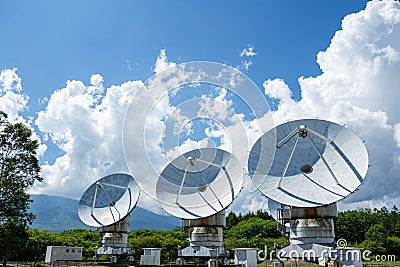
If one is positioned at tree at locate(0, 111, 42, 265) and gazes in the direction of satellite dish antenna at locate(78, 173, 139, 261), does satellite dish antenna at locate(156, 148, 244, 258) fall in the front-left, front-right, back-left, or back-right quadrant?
front-right

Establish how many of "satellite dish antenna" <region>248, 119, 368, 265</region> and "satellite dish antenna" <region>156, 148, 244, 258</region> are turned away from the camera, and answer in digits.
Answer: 0

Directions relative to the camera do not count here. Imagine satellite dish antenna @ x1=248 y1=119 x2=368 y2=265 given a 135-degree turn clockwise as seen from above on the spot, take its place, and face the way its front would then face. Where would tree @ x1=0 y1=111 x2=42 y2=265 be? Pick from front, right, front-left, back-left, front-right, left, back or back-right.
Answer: front-left

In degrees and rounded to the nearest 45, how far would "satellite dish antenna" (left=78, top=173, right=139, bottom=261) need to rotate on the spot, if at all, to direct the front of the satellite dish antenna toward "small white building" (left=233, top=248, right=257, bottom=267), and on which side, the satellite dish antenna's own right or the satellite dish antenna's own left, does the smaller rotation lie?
approximately 90° to the satellite dish antenna's own left

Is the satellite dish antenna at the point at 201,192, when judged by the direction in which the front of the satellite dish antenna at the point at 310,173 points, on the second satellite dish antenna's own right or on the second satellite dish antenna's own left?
on the second satellite dish antenna's own right

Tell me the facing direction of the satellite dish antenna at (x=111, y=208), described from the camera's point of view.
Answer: facing the viewer and to the left of the viewer

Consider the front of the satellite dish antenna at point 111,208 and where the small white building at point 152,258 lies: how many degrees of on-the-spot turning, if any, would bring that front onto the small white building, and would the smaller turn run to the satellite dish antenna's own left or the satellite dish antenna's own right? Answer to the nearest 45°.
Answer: approximately 45° to the satellite dish antenna's own left

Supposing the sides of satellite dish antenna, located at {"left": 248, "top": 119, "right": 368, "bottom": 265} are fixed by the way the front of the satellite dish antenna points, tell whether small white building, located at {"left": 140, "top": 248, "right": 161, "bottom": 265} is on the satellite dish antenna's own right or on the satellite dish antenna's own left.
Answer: on the satellite dish antenna's own right

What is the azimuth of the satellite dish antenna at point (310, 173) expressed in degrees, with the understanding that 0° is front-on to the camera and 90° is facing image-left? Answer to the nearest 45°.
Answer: approximately 0°

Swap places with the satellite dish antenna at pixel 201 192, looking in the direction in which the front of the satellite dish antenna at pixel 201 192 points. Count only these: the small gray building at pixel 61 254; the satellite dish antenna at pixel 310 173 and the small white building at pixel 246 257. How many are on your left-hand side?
2

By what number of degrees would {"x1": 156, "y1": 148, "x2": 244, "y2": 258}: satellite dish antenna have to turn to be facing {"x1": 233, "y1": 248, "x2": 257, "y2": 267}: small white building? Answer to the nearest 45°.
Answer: approximately 90° to its left

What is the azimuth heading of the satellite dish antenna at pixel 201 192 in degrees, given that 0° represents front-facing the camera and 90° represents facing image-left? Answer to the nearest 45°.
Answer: approximately 45°

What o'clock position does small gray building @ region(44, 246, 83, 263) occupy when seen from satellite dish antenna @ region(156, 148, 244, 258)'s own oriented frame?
The small gray building is roughly at 2 o'clock from the satellite dish antenna.

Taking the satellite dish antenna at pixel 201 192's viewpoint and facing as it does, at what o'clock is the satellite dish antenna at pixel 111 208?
the satellite dish antenna at pixel 111 208 is roughly at 3 o'clock from the satellite dish antenna at pixel 201 192.
